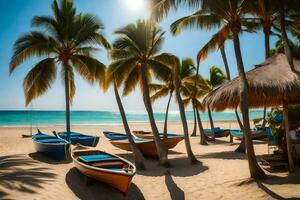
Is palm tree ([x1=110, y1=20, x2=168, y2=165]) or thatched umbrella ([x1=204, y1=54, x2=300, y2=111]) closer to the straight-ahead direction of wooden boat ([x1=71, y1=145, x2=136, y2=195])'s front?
the thatched umbrella

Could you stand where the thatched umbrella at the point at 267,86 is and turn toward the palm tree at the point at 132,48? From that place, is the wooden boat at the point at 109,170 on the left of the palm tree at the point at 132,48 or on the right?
left

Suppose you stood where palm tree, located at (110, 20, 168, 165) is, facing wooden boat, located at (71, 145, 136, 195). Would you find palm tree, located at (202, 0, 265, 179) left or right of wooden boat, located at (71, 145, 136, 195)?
left

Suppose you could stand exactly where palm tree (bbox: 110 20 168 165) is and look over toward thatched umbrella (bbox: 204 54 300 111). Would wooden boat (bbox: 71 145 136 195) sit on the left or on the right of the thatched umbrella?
right

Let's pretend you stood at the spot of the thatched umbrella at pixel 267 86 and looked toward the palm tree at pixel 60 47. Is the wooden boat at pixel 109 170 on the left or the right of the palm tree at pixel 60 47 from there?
left
